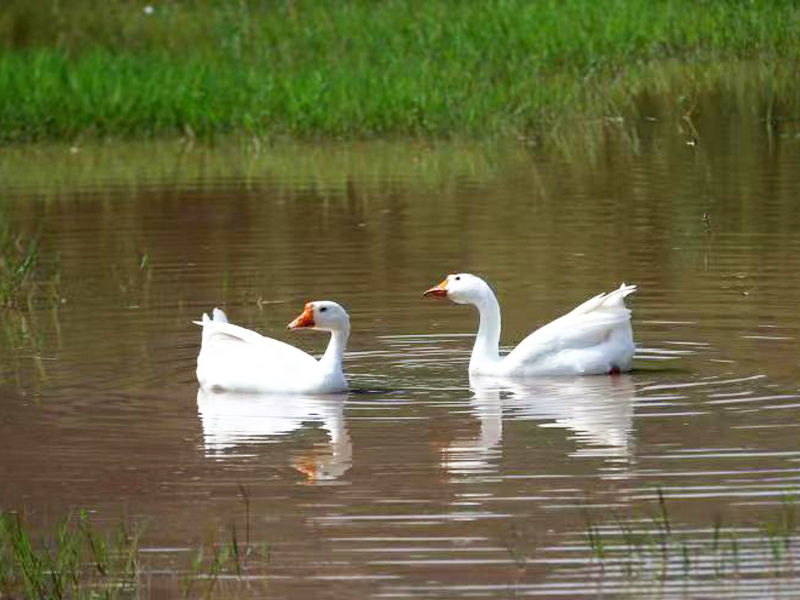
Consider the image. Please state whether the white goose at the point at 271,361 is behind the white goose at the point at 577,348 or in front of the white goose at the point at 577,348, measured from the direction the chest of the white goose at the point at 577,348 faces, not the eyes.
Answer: in front

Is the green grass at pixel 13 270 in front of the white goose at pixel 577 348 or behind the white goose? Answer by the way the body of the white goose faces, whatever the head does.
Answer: in front

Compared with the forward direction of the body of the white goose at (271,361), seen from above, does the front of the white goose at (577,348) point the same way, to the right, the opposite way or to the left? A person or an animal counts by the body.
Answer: the opposite way

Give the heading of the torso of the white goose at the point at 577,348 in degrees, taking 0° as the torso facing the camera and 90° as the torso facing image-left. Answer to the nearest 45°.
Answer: approximately 90°

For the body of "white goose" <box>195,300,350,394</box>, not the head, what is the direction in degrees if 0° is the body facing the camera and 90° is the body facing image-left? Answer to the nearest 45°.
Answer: approximately 270°

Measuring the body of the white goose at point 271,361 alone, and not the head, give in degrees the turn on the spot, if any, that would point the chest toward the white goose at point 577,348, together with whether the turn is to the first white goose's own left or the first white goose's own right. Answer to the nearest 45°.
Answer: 0° — it already faces it

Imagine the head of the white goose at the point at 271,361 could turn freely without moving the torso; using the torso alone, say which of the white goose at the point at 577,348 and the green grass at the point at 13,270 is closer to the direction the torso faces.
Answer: the white goose

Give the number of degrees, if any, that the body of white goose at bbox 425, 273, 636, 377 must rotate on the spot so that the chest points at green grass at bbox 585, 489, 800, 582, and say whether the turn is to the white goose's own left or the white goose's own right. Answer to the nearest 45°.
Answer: approximately 90° to the white goose's own left
